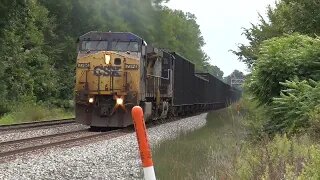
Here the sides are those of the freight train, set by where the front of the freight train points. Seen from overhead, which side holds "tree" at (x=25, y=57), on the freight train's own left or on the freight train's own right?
on the freight train's own right

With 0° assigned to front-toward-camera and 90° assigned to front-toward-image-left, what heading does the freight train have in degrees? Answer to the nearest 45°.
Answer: approximately 45°

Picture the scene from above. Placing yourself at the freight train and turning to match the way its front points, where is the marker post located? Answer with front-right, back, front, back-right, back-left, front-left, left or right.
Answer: front-left

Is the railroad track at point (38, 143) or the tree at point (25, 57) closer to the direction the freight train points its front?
the railroad track

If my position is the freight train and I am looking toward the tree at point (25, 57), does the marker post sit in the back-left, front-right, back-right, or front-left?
back-left

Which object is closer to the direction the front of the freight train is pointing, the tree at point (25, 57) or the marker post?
the marker post
